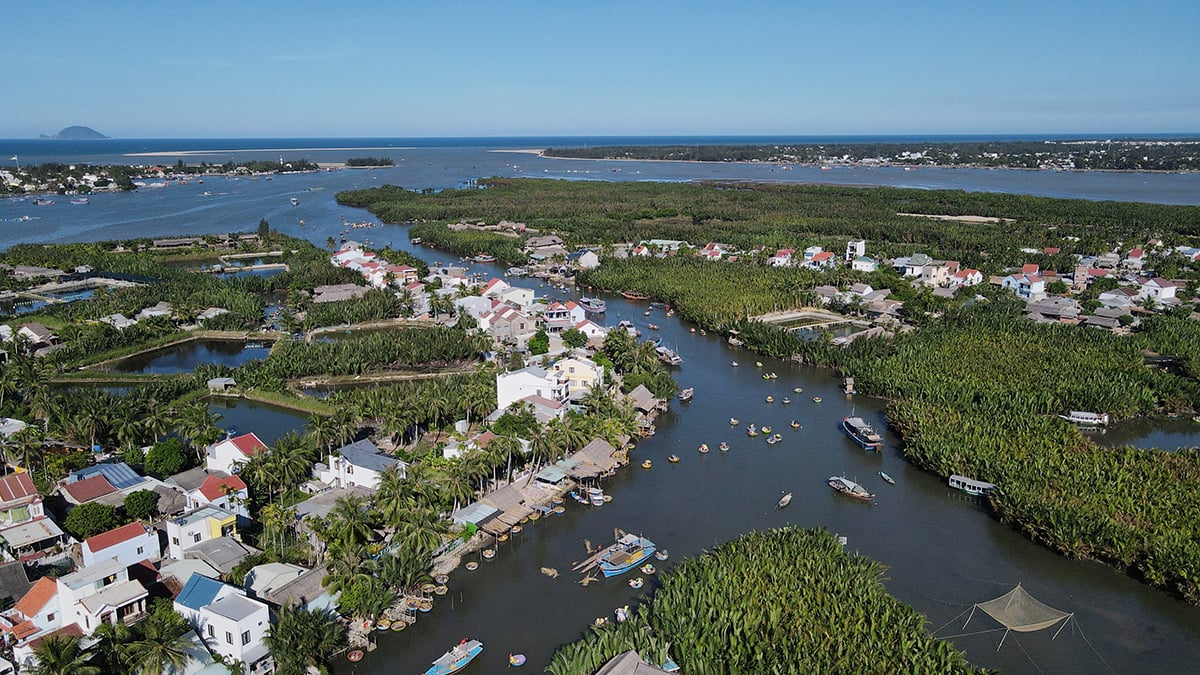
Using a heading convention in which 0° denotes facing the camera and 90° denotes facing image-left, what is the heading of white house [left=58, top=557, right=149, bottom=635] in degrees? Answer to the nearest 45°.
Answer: approximately 315°

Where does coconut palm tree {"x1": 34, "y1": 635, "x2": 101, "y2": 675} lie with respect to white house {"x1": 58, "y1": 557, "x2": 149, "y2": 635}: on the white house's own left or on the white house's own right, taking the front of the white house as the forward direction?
on the white house's own right

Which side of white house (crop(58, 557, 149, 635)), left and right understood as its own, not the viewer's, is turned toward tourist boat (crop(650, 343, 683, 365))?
left

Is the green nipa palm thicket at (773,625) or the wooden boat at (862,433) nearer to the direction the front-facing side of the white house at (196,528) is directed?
the green nipa palm thicket

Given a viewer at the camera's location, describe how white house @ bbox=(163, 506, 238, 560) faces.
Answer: facing the viewer and to the right of the viewer

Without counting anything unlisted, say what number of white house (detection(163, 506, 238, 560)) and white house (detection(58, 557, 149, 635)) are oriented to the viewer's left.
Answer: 0

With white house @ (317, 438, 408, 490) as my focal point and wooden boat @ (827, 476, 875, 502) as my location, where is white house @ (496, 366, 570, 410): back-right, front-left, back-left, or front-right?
front-right

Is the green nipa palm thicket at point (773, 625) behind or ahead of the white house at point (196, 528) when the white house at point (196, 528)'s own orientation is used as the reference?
ahead

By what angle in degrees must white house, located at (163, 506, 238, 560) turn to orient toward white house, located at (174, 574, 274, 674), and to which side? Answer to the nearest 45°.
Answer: approximately 45° to its right

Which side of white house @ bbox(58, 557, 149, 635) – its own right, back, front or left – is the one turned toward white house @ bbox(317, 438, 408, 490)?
left

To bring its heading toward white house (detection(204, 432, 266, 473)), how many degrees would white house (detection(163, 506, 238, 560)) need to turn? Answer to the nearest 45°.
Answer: approximately 135° to its left
